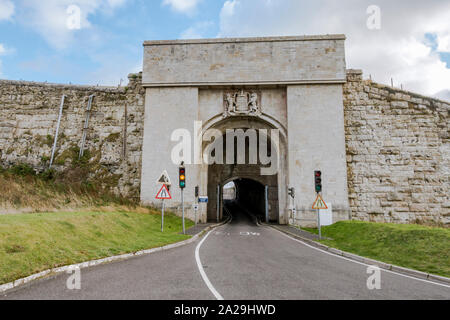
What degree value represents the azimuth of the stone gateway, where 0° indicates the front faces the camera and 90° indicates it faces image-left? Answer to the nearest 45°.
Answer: approximately 0°

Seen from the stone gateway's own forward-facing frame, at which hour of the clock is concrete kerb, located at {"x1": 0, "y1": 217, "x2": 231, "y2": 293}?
The concrete kerb is roughly at 1 o'clock from the stone gateway.

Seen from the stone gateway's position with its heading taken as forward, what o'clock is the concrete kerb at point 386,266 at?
The concrete kerb is roughly at 12 o'clock from the stone gateway.
